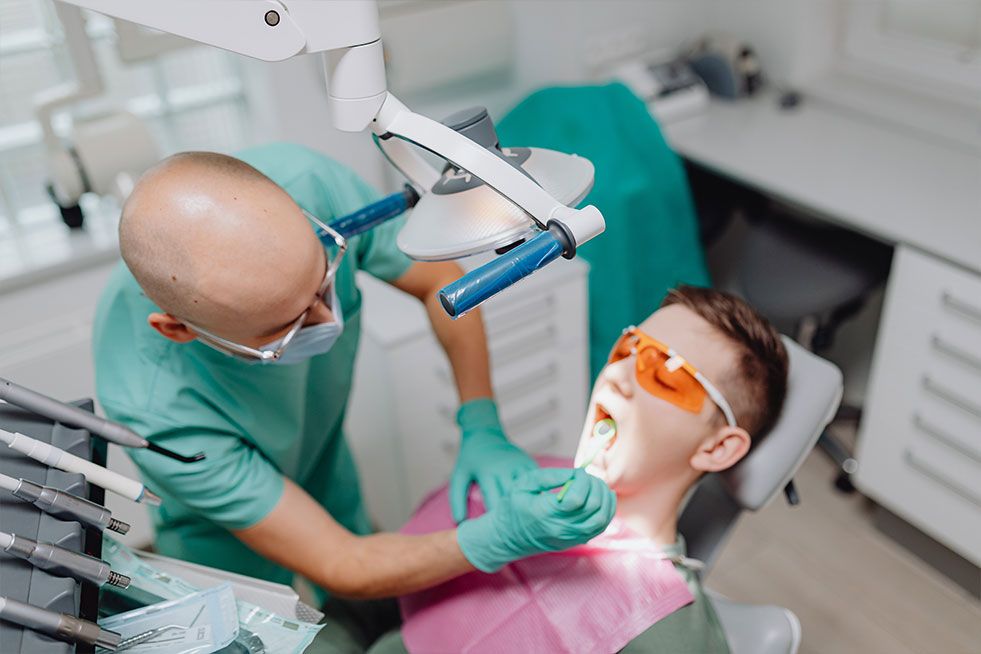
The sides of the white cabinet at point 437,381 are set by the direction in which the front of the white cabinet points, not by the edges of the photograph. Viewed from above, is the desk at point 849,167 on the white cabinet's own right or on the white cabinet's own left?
on the white cabinet's own left

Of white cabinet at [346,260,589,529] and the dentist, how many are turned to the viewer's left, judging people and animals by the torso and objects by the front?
0

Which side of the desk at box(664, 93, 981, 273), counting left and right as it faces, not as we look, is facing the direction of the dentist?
front

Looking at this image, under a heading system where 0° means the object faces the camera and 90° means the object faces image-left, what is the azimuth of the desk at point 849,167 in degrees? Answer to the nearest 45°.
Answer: approximately 45°

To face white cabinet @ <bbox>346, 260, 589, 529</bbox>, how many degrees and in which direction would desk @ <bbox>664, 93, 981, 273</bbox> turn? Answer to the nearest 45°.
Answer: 0° — it already faces it

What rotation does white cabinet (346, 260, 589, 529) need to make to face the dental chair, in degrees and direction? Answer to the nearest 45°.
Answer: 0° — it already faces it

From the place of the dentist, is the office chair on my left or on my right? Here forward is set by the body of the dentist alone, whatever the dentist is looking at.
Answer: on my left

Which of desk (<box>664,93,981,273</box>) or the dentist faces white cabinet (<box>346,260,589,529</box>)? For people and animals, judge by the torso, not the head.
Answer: the desk
